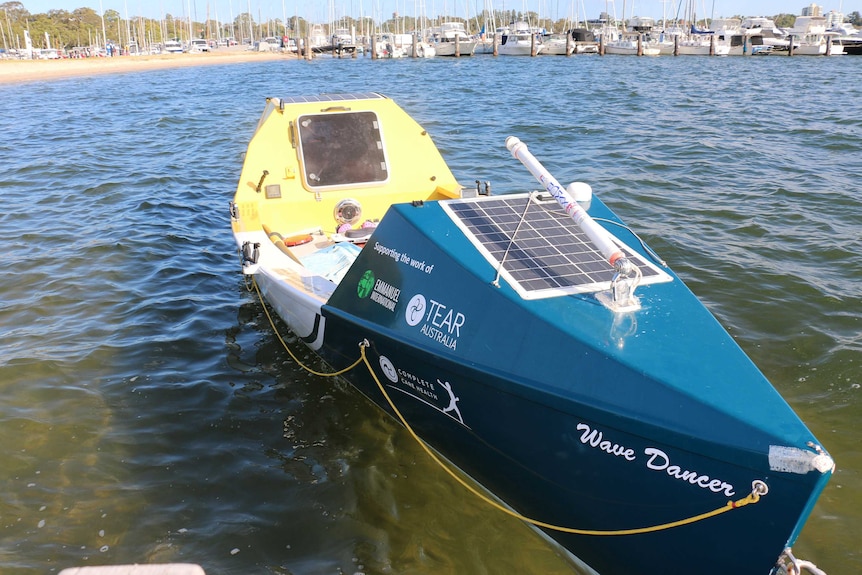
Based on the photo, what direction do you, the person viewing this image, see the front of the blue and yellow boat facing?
facing the viewer and to the right of the viewer
